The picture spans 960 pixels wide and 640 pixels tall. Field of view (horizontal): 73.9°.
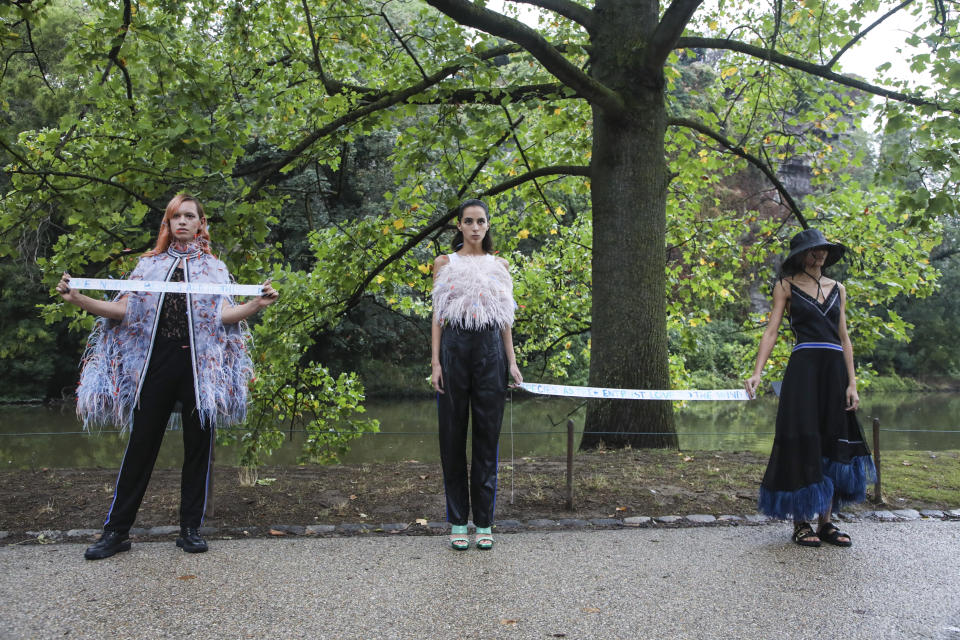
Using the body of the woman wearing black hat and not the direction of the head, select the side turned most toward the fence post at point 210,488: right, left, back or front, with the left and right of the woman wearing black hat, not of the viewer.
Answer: right

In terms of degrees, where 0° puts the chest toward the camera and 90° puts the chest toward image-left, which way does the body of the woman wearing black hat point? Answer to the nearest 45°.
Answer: approximately 315°

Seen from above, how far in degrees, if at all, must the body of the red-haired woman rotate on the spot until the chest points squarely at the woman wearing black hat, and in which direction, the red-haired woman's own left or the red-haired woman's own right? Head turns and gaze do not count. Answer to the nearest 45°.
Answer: approximately 90° to the red-haired woman's own left

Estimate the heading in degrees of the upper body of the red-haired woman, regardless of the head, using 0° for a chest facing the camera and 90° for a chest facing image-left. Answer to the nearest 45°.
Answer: approximately 0°

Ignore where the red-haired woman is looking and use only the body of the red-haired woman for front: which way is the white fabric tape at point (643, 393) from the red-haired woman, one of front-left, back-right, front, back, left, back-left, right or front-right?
left

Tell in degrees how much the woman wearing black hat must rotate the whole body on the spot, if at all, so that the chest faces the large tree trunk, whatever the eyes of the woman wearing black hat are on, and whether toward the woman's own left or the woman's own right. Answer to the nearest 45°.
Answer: approximately 180°

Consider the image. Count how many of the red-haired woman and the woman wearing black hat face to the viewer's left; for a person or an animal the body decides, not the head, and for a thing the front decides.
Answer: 0
